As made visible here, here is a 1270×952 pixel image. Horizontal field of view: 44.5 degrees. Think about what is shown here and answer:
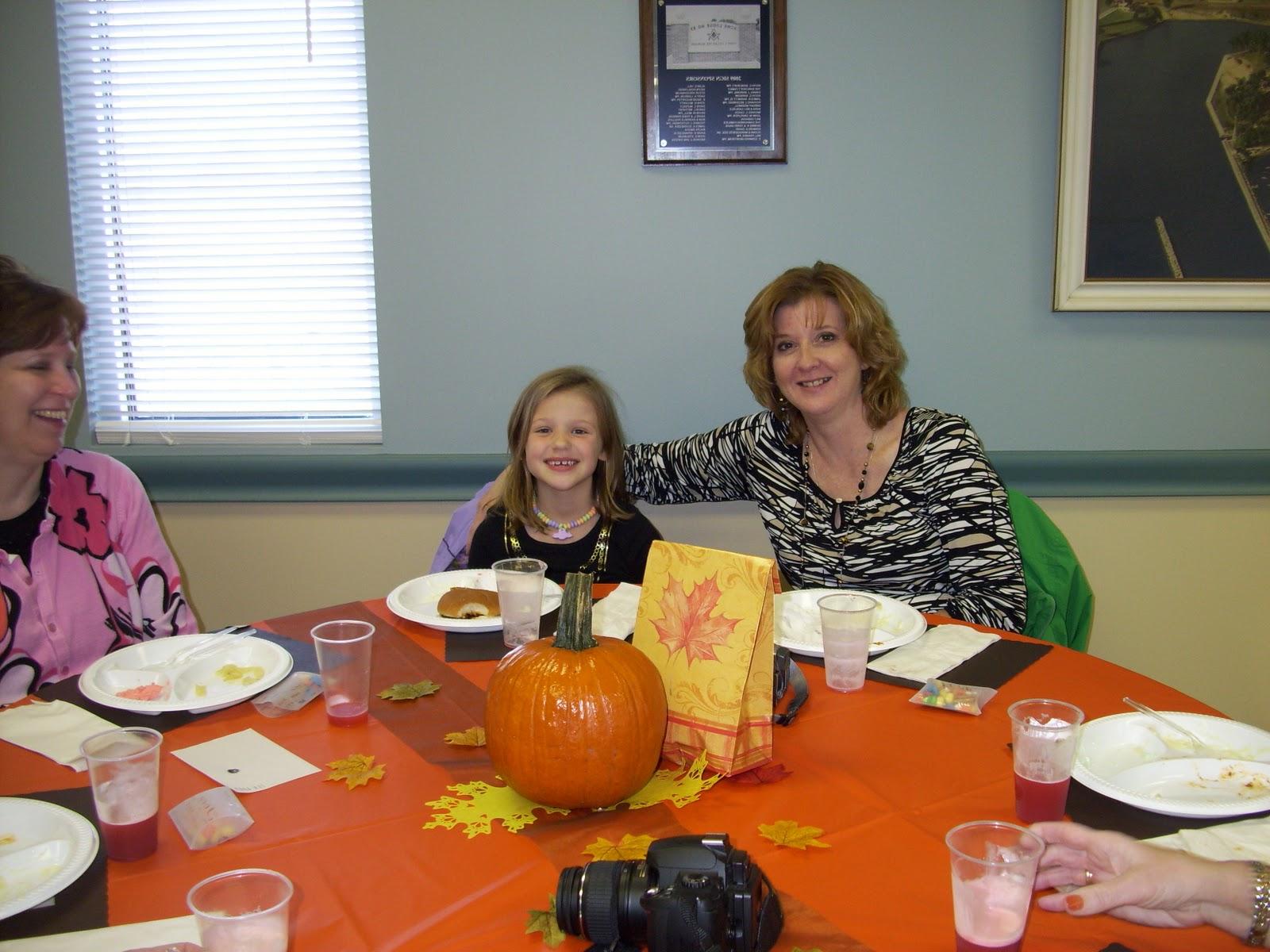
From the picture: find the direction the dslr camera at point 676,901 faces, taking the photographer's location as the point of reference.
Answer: facing to the left of the viewer

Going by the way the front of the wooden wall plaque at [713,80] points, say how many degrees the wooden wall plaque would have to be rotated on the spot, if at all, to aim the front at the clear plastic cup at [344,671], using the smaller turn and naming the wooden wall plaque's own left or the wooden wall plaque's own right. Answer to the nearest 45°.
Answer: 0° — it already faces it

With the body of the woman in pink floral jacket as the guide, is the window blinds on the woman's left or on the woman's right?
on the woman's left

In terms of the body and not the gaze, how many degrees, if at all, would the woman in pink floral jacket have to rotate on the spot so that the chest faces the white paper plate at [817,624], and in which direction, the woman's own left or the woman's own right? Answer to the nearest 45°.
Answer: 0° — they already face it

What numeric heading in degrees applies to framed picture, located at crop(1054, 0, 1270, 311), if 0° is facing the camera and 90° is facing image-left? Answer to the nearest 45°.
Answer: approximately 0°

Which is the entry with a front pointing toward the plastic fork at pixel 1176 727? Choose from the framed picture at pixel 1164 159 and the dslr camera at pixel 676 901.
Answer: the framed picture
